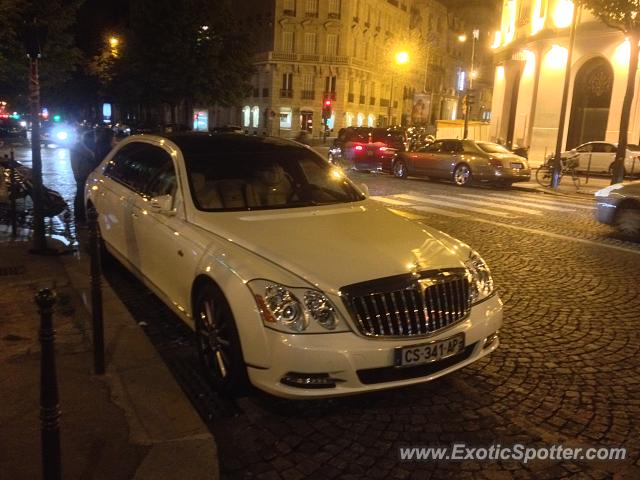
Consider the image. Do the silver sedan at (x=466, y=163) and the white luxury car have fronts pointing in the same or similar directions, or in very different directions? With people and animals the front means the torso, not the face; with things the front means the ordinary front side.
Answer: very different directions

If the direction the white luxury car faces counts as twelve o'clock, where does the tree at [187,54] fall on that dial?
The tree is roughly at 7 o'clock from the white luxury car.

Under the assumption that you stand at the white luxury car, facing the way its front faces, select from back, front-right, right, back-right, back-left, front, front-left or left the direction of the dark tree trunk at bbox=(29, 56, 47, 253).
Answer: back

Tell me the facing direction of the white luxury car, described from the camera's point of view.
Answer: facing the viewer and to the right of the viewer

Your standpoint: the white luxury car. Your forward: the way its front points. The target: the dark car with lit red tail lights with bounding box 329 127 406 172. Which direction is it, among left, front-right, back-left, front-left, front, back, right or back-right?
back-left

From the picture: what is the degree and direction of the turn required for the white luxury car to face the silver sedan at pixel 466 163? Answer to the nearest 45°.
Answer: approximately 135° to its left

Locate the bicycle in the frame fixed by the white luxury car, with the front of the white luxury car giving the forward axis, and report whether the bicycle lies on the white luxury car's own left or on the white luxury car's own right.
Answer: on the white luxury car's own left

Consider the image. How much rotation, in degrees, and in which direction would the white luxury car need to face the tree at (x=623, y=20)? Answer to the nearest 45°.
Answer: approximately 90° to its left
